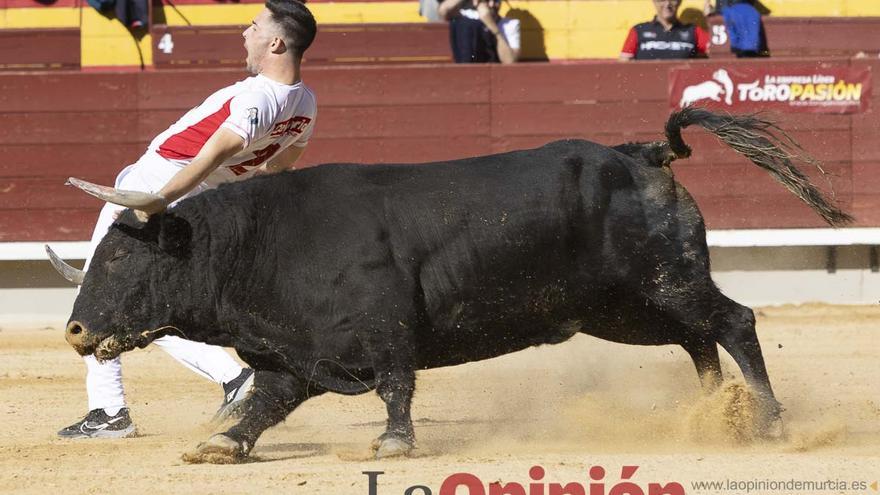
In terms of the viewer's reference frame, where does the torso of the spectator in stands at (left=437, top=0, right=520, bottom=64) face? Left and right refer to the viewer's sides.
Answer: facing the viewer

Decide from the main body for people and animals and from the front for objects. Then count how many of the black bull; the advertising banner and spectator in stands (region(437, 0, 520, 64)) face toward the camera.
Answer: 2

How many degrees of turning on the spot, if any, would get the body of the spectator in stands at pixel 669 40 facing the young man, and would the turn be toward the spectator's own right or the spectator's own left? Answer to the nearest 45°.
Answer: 0° — they already face them

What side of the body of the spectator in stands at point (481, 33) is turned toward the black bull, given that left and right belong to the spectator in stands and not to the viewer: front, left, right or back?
front

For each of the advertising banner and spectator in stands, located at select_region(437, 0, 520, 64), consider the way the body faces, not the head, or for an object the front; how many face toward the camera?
2

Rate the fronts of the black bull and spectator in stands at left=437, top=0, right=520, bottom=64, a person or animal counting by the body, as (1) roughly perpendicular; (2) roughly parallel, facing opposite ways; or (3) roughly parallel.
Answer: roughly perpendicular

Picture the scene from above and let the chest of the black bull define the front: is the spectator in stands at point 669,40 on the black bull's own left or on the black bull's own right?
on the black bull's own right

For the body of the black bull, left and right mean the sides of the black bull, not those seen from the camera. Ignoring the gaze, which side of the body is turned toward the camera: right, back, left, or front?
left

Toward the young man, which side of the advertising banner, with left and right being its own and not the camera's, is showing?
front

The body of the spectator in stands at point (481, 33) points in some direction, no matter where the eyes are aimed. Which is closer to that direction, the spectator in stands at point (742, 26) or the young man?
the young man

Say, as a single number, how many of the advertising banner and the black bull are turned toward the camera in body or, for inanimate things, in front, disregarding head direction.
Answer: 1

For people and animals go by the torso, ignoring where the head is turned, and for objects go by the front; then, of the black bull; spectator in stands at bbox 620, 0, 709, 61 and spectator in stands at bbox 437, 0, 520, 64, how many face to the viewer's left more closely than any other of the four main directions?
1
